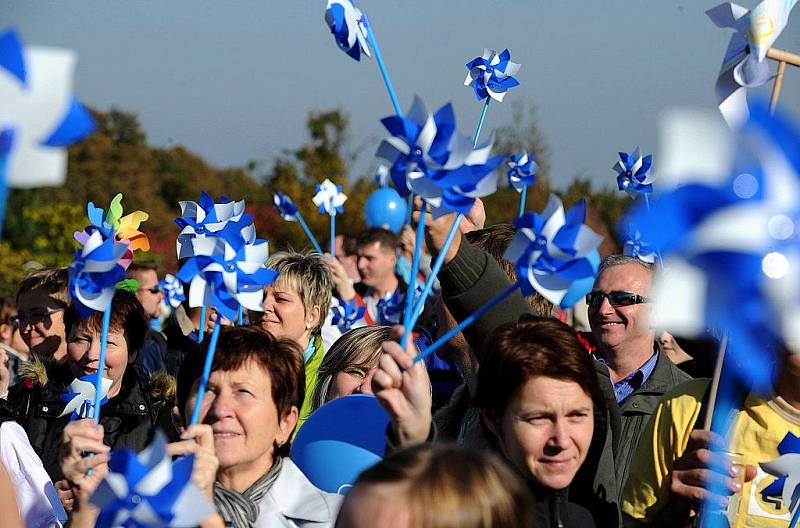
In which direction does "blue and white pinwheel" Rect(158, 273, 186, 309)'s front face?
toward the camera

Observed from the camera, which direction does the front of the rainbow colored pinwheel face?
facing the viewer

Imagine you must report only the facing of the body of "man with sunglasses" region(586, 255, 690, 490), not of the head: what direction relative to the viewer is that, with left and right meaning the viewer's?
facing the viewer and to the left of the viewer

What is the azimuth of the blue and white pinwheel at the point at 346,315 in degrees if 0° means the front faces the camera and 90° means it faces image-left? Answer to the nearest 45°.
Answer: approximately 0°

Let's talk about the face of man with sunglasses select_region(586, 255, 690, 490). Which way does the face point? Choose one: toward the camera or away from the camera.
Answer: toward the camera

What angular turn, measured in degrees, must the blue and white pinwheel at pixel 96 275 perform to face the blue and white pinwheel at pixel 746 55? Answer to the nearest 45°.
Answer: approximately 135° to its left

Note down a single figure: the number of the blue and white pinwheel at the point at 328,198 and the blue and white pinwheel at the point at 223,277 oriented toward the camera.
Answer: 2

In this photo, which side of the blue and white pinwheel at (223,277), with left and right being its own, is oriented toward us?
front

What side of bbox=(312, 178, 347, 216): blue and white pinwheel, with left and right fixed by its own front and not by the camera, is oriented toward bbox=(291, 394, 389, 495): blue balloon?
front
